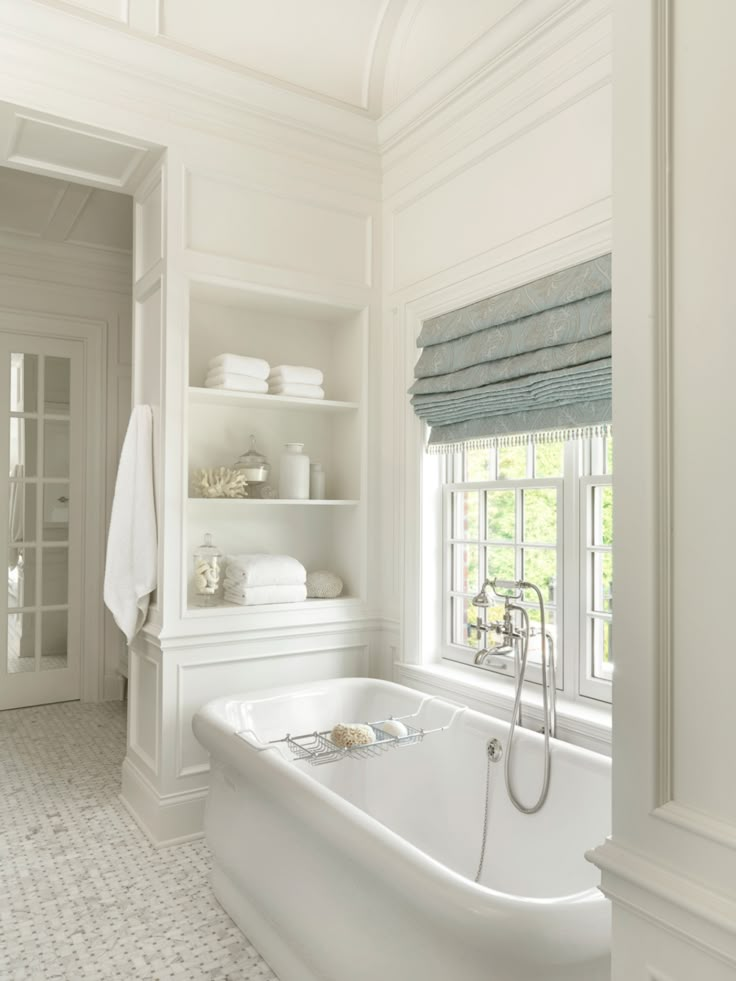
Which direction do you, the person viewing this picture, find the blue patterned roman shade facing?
facing the viewer and to the left of the viewer

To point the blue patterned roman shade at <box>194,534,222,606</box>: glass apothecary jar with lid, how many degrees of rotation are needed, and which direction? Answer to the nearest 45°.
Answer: approximately 45° to its right

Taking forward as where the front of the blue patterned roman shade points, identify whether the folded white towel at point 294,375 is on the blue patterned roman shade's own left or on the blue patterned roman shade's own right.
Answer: on the blue patterned roman shade's own right

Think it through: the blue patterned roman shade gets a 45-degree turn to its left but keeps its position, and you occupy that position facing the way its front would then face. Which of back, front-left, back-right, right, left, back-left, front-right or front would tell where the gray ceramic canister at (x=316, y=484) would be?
back-right

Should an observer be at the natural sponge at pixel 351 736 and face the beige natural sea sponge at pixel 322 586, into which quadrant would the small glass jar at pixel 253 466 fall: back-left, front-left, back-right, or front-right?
front-left

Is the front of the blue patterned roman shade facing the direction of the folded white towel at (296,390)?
no

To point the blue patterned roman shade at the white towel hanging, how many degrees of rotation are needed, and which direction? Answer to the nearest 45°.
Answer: approximately 45° to its right

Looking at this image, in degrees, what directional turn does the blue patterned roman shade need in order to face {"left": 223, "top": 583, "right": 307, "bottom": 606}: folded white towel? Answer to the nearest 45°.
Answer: approximately 45° to its right

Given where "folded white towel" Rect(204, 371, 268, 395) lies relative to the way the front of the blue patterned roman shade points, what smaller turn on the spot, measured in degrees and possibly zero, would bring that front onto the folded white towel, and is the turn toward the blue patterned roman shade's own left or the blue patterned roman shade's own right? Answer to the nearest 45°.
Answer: approximately 45° to the blue patterned roman shade's own right
